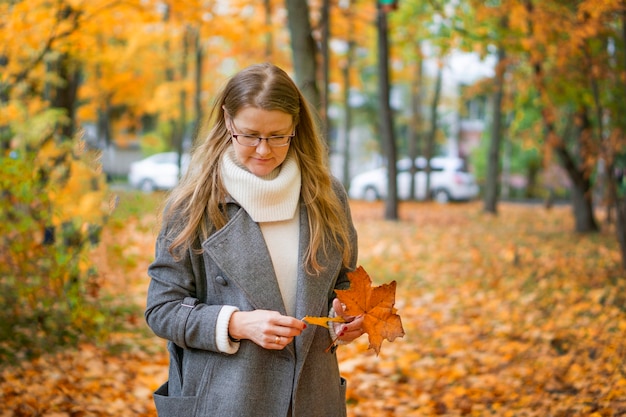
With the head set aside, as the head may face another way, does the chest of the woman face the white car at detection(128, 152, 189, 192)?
no

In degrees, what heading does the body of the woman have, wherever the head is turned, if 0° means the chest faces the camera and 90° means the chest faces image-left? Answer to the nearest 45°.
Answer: approximately 315°

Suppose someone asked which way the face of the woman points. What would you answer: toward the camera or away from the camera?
toward the camera
